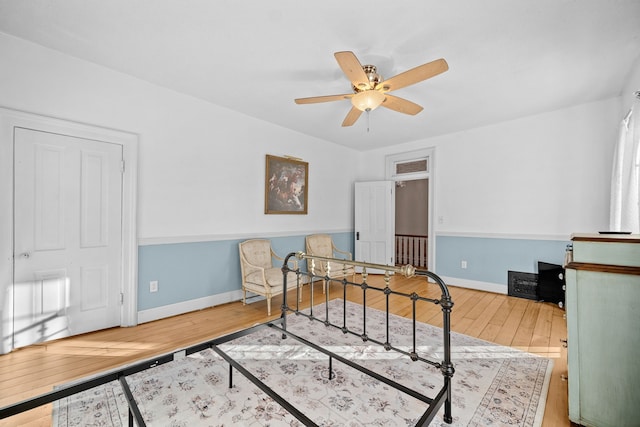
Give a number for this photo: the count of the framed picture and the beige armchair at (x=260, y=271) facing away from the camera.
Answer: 0

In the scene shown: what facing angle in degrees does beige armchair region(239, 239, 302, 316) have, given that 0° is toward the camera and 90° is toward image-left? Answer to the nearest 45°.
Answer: approximately 315°

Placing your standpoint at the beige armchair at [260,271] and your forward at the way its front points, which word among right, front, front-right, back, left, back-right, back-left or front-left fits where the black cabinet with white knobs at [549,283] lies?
front-left

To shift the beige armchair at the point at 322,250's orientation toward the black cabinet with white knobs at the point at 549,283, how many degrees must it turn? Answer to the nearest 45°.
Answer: approximately 45° to its left

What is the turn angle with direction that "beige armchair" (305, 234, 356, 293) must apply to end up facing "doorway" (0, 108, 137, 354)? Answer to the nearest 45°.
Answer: approximately 90° to its right

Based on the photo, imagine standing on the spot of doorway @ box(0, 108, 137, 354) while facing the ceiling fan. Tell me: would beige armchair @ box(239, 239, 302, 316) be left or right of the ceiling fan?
left

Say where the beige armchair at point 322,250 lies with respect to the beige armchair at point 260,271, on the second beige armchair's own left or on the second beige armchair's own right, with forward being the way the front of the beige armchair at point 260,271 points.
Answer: on the second beige armchair's own left

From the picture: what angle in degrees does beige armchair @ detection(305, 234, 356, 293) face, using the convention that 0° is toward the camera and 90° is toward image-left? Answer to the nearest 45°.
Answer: approximately 315°

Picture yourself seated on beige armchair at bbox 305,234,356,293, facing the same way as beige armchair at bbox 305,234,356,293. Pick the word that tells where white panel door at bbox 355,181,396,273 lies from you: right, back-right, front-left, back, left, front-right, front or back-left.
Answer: left

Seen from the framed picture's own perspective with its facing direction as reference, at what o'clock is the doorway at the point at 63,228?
The doorway is roughly at 3 o'clock from the framed picture.

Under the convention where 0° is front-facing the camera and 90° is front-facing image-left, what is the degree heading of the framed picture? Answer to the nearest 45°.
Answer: approximately 315°

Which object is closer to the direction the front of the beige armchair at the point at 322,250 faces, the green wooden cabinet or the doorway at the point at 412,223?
the green wooden cabinet
